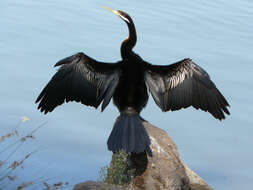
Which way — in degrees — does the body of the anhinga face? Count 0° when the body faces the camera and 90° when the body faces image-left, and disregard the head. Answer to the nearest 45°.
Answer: approximately 180°
